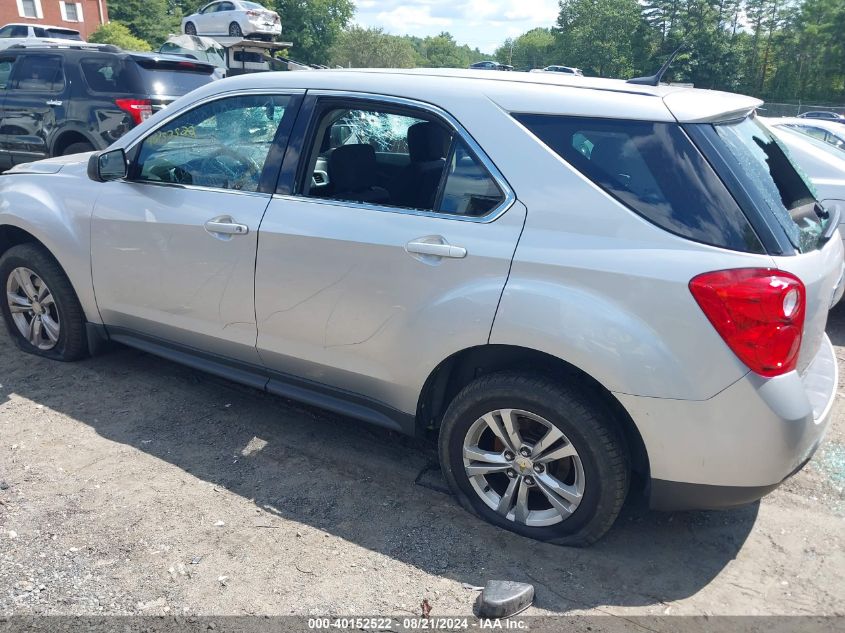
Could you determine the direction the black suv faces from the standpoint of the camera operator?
facing away from the viewer and to the left of the viewer

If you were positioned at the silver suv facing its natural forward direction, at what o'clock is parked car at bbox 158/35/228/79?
The parked car is roughly at 1 o'clock from the silver suv.

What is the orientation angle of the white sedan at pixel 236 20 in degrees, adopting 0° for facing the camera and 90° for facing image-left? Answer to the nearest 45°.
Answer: approximately 135°

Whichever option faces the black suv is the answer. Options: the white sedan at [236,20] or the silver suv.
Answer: the silver suv

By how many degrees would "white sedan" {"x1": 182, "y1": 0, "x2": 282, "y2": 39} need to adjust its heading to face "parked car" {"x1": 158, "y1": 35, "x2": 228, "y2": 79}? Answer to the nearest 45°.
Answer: approximately 135° to its left

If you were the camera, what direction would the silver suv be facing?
facing away from the viewer and to the left of the viewer

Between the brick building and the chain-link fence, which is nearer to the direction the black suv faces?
the brick building

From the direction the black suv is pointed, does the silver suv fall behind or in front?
behind

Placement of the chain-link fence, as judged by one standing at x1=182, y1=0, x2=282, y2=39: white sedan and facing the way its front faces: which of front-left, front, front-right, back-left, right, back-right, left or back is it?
back-right
